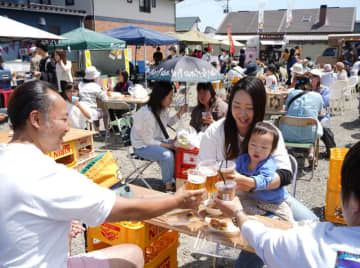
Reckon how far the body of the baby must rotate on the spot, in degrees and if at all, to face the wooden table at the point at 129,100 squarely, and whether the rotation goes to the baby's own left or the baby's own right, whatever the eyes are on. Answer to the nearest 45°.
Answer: approximately 90° to the baby's own right

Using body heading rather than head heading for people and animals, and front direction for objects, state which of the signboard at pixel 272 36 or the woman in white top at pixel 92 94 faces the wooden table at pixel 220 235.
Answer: the signboard

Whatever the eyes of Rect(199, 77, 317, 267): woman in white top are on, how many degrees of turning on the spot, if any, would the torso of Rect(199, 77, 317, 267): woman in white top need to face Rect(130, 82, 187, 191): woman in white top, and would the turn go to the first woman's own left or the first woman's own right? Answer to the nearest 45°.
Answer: approximately 90° to the first woman's own right

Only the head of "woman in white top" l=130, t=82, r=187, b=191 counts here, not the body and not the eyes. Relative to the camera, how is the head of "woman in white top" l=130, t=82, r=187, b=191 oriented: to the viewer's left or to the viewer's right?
to the viewer's right

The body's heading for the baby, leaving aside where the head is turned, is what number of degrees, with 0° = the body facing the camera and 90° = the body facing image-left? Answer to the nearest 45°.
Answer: approximately 45°
